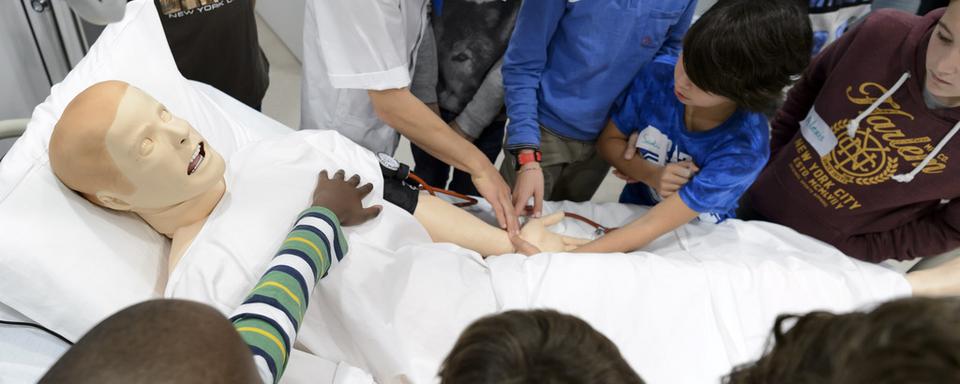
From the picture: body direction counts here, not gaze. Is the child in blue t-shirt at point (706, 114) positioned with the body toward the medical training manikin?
yes

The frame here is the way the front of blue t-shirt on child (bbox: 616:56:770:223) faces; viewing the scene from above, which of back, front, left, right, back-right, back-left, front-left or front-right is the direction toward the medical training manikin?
front

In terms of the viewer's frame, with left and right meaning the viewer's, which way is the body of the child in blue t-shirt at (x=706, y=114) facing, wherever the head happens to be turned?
facing the viewer and to the left of the viewer

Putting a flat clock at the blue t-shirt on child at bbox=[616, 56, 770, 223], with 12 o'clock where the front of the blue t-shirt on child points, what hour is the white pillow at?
The white pillow is roughly at 12 o'clock from the blue t-shirt on child.

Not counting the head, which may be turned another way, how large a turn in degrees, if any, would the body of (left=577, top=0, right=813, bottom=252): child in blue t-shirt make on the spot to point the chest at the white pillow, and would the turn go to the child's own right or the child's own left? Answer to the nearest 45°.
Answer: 0° — they already face it

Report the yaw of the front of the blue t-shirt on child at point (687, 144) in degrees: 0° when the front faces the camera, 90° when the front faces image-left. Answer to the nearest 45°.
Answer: approximately 45°
